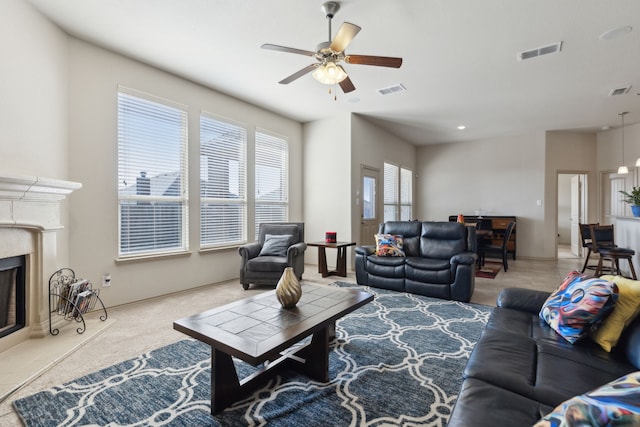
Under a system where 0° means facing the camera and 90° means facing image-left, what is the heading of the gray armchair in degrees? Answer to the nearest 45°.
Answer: approximately 45°

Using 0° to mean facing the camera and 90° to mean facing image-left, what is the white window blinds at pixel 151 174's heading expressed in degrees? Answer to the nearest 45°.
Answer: approximately 315°

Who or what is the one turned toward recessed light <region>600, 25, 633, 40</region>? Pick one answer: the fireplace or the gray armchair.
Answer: the fireplace

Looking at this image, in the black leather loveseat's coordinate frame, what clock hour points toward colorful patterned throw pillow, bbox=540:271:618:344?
The colorful patterned throw pillow is roughly at 10 o'clock from the black leather loveseat.

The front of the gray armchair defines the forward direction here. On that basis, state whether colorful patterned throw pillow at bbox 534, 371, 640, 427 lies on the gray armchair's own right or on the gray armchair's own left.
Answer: on the gray armchair's own left

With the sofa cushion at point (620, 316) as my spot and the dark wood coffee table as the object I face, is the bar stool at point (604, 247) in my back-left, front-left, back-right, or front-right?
back-right

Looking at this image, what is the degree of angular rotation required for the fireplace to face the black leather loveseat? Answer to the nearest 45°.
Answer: approximately 45° to its left

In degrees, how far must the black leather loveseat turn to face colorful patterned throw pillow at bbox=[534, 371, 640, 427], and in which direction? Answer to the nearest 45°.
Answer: approximately 45° to its left

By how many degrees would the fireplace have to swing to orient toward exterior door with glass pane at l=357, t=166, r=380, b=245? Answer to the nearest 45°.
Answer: approximately 45° to its left
